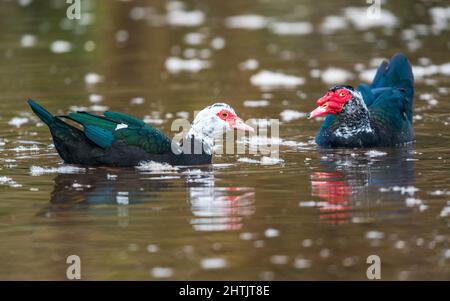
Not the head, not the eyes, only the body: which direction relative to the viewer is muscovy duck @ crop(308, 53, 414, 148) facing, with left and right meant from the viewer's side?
facing the viewer and to the left of the viewer

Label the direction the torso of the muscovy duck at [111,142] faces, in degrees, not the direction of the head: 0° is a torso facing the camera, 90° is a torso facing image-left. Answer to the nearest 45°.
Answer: approximately 270°

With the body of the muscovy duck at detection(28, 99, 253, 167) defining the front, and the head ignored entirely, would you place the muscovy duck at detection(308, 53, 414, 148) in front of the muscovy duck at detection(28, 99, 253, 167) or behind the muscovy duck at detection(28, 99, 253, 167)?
in front

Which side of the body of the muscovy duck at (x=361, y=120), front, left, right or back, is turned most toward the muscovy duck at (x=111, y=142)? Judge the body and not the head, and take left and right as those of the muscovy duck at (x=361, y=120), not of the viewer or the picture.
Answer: front

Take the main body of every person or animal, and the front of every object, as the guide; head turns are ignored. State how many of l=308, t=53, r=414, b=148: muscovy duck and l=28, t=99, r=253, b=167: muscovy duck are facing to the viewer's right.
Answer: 1

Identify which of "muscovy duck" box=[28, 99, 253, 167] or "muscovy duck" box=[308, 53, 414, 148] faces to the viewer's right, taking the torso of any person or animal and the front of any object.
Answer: "muscovy duck" box=[28, 99, 253, 167]
